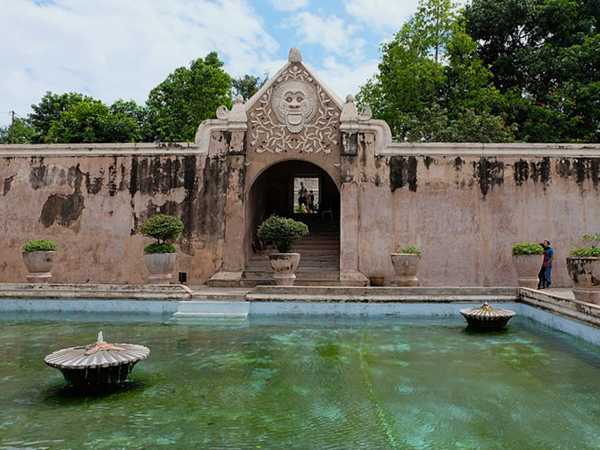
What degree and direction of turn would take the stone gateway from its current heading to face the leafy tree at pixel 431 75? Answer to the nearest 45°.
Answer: approximately 135° to its left

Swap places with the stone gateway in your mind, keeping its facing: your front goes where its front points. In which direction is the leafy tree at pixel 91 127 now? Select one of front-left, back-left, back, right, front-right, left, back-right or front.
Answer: back-right

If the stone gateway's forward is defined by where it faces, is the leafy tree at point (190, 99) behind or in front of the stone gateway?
behind

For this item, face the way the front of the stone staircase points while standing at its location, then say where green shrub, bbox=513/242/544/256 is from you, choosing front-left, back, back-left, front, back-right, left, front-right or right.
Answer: front-left

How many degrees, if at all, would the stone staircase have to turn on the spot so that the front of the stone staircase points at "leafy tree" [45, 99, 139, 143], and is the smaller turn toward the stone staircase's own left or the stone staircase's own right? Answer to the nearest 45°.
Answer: approximately 135° to the stone staircase's own right

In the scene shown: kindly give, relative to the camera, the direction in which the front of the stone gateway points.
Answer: facing the viewer

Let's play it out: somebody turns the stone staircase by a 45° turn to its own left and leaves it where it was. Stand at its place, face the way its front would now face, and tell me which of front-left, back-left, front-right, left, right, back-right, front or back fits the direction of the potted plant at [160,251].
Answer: right

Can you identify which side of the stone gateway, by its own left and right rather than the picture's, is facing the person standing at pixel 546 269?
left

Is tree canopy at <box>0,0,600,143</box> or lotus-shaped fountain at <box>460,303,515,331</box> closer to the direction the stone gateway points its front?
the lotus-shaped fountain

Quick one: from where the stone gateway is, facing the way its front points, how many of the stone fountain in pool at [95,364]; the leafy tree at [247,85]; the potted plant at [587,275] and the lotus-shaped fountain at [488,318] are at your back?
1

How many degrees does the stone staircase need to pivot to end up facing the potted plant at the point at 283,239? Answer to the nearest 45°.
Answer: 0° — it already faces it

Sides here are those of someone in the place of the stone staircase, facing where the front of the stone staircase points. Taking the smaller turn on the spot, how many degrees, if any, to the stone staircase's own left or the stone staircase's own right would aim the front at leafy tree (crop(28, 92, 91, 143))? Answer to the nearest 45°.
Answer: approximately 135° to the stone staircase's own right

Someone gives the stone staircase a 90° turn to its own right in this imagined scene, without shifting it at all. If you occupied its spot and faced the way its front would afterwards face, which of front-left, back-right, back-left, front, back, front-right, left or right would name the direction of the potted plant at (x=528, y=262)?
back-left

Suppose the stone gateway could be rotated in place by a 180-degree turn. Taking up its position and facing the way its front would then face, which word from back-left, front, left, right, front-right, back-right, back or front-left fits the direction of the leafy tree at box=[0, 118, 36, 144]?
front-left

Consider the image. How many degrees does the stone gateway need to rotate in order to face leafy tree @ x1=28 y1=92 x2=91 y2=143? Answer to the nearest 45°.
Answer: approximately 135° to its right

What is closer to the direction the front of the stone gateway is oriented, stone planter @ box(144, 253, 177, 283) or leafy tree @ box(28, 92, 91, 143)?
the stone planter

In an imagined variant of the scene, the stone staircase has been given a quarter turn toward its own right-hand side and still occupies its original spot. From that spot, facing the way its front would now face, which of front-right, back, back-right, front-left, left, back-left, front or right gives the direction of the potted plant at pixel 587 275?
back-left

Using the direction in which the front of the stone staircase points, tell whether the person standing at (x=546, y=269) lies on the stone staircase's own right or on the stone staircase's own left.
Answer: on the stone staircase's own left
